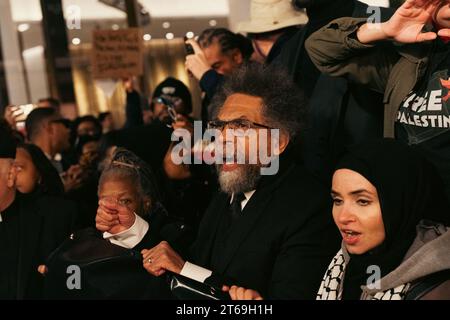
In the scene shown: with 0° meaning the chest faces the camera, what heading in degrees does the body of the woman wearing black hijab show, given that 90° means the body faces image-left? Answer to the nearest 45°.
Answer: approximately 45°

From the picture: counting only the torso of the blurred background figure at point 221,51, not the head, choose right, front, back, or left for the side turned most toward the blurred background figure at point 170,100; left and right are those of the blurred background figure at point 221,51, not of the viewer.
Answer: right

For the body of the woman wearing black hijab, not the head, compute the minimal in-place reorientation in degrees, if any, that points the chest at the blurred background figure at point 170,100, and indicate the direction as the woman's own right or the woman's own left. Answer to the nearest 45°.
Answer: approximately 90° to the woman's own right

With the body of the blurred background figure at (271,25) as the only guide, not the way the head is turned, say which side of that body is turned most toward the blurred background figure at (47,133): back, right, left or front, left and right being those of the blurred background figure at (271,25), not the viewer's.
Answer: right

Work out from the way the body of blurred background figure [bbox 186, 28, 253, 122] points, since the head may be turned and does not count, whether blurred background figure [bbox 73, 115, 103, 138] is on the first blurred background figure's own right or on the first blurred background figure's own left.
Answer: on the first blurred background figure's own right
